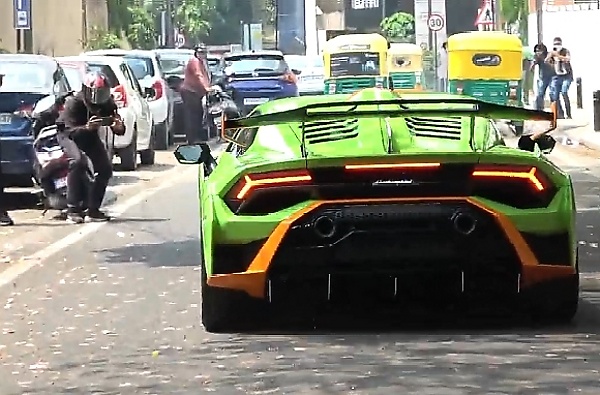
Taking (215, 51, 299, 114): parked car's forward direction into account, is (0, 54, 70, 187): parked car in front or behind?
behind

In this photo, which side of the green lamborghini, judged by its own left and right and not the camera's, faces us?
back

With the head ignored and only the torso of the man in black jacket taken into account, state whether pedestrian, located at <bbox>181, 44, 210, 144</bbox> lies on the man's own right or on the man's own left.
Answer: on the man's own left

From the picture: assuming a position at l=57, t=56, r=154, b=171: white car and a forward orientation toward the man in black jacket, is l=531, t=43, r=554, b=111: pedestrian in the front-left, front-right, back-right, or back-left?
back-left

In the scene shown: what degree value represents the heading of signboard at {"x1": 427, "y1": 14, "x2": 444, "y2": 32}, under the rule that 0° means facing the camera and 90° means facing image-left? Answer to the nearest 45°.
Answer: approximately 0°

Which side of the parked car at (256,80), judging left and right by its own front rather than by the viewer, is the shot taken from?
back

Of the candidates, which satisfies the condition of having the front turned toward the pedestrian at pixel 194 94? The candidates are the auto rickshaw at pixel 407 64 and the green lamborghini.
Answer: the green lamborghini

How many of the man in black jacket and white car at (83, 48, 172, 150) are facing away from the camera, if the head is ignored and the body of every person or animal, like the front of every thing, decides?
1

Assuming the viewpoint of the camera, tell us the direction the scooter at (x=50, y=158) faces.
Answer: facing away from the viewer

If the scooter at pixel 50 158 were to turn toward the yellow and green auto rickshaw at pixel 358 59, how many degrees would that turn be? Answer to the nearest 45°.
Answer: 0° — it already faces it
